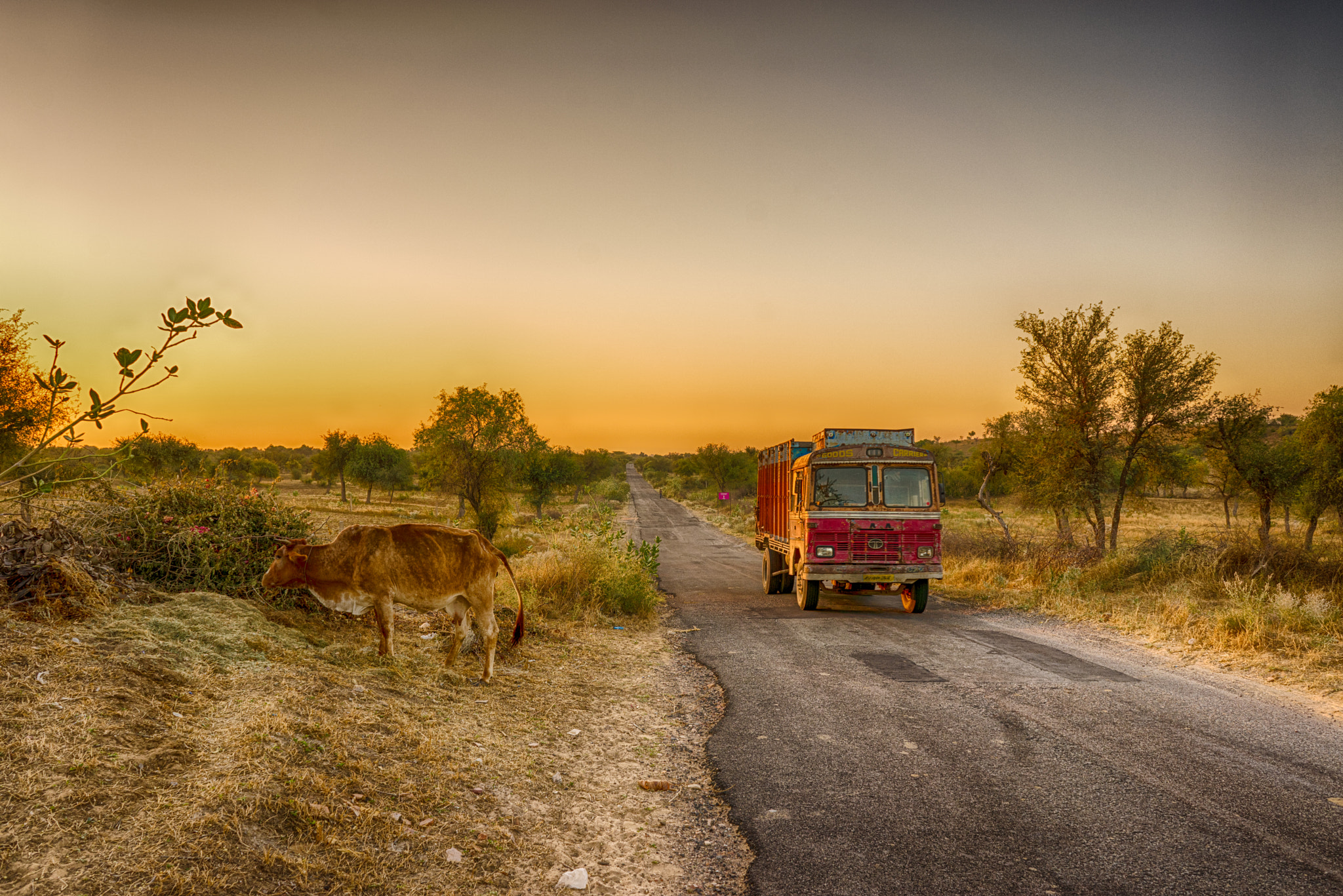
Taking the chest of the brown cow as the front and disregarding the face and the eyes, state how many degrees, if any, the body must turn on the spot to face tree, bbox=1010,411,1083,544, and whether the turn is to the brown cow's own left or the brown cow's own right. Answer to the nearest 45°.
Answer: approximately 135° to the brown cow's own right

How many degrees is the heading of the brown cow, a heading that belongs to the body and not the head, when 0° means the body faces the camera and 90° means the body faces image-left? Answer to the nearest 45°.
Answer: approximately 90°

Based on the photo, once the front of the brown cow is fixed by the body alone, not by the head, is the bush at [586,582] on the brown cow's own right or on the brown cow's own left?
on the brown cow's own right

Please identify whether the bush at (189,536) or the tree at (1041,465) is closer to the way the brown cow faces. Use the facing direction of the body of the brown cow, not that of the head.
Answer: the bush

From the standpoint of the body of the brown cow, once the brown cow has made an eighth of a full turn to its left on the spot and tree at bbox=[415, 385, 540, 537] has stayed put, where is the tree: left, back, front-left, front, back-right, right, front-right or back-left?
back-right

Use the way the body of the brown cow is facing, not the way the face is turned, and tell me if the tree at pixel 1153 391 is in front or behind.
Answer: behind

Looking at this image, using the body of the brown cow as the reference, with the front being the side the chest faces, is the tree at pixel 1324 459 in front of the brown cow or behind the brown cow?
behind

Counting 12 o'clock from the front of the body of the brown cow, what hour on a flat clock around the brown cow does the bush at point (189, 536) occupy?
The bush is roughly at 1 o'clock from the brown cow.

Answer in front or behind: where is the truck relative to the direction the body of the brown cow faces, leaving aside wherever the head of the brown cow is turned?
behind

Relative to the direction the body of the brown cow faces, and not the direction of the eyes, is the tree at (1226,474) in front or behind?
behind
